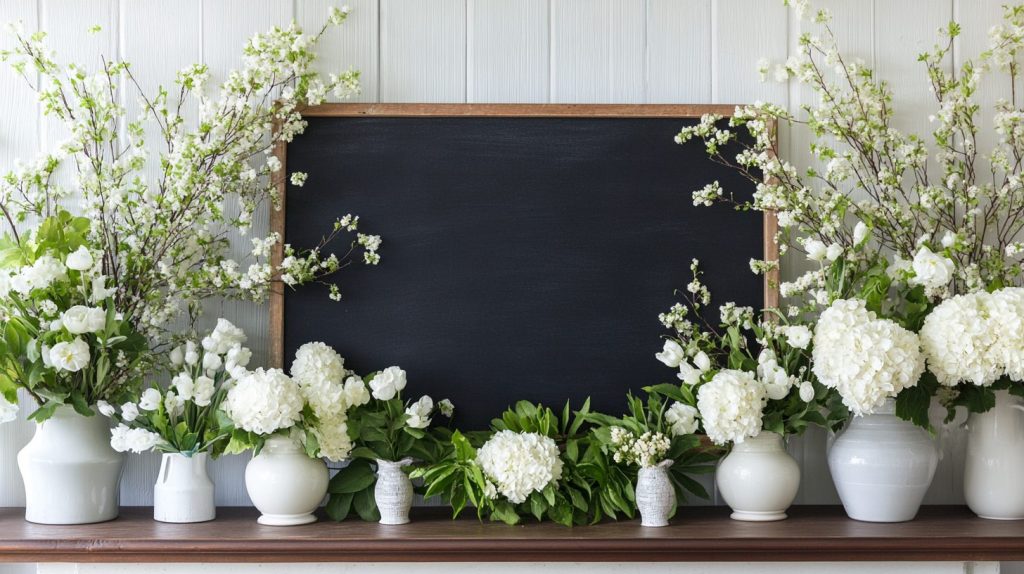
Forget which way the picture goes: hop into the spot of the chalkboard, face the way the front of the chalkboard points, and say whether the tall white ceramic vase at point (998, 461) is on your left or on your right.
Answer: on your left

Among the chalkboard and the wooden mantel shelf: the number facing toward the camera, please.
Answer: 2

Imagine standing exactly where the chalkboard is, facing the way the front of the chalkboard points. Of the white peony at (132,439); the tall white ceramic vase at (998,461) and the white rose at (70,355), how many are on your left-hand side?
1

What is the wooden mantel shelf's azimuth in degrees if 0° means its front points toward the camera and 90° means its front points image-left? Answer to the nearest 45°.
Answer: approximately 0°

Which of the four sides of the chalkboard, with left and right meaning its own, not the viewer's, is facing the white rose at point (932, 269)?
left

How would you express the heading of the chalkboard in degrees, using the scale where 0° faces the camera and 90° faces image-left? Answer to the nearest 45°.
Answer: approximately 0°
